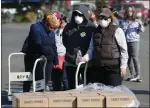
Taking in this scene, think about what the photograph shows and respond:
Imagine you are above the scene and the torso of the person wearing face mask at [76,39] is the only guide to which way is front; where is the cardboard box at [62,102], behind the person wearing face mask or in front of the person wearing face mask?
in front

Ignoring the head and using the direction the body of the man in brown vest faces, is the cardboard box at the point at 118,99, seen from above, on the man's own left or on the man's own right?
on the man's own left

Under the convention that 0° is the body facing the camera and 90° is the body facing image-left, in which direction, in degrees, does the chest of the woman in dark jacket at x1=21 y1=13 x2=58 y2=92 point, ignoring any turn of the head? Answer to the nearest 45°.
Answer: approximately 315°

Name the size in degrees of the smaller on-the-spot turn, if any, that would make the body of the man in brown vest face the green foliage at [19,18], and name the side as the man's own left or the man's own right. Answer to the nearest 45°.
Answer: approximately 135° to the man's own right

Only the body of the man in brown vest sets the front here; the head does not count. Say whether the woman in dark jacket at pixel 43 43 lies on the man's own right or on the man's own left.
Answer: on the man's own right

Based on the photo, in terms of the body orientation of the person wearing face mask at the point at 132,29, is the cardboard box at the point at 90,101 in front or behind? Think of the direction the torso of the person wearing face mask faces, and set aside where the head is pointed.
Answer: in front

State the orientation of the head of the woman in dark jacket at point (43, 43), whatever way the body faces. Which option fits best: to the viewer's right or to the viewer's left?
to the viewer's right

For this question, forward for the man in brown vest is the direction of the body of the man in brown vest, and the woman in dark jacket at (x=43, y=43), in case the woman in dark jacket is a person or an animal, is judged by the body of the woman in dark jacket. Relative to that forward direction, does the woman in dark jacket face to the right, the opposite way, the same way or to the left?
to the left

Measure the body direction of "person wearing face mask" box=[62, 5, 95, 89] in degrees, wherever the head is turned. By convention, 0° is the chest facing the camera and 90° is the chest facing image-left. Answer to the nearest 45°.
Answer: approximately 0°

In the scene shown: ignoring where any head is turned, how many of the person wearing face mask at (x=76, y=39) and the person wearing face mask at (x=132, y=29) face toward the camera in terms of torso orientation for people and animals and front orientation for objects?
2

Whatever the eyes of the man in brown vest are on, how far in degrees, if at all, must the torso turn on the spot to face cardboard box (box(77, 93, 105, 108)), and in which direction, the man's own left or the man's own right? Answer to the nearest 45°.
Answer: approximately 45° to the man's own left
